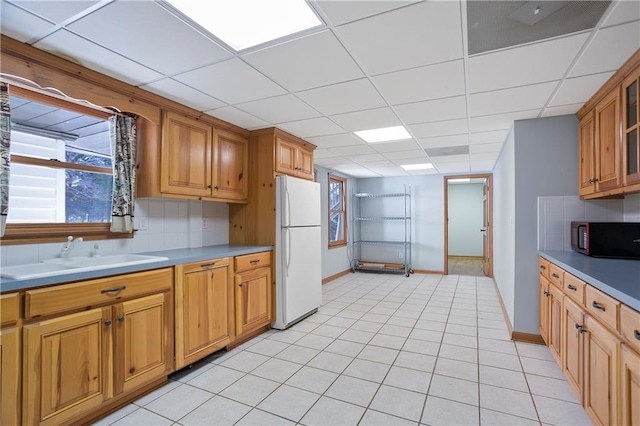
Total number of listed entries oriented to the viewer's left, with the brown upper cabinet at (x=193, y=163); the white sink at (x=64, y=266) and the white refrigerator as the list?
0

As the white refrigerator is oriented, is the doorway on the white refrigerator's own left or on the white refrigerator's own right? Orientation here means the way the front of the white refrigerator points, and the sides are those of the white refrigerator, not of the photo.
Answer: on the white refrigerator's own left

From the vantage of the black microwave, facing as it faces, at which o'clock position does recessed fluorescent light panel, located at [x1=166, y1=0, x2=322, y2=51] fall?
The recessed fluorescent light panel is roughly at 10 o'clock from the black microwave.

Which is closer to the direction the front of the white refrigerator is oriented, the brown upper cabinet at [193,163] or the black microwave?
the black microwave

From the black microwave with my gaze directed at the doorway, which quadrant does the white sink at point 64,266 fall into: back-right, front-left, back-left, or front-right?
back-left

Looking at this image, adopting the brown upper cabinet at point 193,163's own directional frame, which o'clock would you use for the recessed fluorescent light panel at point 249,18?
The recessed fluorescent light panel is roughly at 1 o'clock from the brown upper cabinet.

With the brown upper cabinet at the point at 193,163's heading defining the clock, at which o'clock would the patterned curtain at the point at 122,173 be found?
The patterned curtain is roughly at 4 o'clock from the brown upper cabinet.

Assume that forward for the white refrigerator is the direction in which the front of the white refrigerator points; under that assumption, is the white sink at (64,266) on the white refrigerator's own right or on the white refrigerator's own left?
on the white refrigerator's own right

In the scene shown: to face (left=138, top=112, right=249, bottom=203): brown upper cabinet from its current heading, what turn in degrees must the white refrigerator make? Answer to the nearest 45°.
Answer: approximately 90° to its right

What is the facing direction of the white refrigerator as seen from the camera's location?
facing the viewer and to the right of the viewer

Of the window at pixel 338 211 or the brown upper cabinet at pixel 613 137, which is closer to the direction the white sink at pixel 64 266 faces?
the brown upper cabinet

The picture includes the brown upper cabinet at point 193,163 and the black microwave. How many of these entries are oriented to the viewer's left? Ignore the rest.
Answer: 1

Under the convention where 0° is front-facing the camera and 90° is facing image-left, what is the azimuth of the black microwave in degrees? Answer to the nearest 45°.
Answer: approximately 90°

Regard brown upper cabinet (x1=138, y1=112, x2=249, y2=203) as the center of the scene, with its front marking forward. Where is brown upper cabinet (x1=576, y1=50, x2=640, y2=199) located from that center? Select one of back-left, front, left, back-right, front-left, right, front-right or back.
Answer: front

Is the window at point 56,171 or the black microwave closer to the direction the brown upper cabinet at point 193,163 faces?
the black microwave

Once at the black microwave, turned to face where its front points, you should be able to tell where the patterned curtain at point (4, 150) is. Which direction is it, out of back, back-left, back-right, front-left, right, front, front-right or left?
front-left

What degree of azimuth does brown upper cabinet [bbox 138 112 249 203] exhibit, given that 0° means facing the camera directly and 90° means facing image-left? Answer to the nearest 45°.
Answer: approximately 315°
